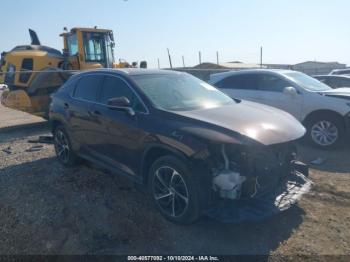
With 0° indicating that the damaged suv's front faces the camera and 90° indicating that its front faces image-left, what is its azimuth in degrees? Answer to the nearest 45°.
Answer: approximately 315°

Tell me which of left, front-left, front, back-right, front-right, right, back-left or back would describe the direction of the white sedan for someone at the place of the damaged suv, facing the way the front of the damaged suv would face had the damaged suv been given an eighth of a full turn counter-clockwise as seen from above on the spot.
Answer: front-left

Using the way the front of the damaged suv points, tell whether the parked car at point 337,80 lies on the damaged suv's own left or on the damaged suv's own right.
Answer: on the damaged suv's own left

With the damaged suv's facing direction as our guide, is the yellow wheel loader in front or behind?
behind
